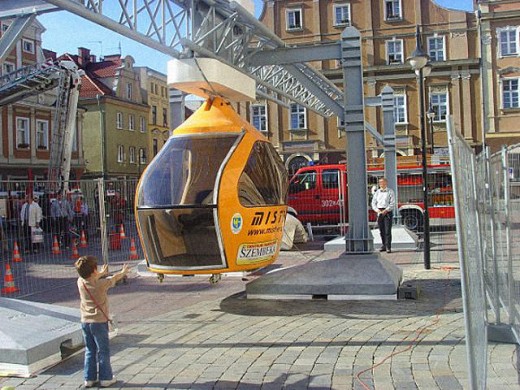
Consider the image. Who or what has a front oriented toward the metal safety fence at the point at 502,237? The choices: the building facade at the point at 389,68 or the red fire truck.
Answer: the building facade

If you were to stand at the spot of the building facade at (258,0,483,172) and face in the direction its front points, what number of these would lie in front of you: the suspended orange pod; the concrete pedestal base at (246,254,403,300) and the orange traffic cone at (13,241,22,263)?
3

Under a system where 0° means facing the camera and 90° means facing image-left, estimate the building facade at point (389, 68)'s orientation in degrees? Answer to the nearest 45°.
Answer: approximately 0°

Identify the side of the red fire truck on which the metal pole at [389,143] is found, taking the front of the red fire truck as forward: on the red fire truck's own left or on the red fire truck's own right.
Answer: on the red fire truck's own left

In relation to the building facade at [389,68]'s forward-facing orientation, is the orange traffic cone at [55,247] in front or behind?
in front

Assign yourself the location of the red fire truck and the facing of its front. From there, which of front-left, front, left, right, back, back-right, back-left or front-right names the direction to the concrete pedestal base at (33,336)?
left

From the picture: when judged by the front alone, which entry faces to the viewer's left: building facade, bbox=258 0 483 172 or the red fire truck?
the red fire truck

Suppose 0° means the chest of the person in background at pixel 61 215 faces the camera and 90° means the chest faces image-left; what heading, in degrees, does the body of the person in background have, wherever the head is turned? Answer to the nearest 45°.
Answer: approximately 0°

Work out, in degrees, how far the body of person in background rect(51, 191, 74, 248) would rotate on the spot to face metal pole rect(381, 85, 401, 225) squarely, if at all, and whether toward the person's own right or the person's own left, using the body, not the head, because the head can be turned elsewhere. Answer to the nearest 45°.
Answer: approximately 90° to the person's own left

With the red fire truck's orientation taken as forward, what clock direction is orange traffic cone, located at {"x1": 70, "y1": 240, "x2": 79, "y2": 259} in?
The orange traffic cone is roughly at 10 o'clock from the red fire truck.

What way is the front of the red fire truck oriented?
to the viewer's left

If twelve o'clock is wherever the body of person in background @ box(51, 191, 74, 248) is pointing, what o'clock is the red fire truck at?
The red fire truck is roughly at 8 o'clock from the person in background.

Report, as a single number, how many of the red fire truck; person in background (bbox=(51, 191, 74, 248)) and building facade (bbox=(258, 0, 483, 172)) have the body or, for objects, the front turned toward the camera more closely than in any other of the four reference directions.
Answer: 2

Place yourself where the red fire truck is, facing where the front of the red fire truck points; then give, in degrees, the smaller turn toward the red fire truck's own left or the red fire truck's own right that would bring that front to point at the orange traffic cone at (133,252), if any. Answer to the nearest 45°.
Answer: approximately 45° to the red fire truck's own left
